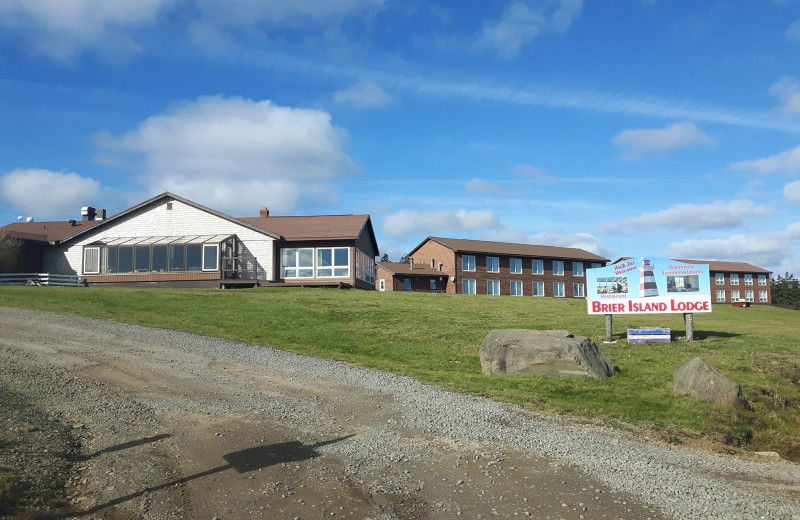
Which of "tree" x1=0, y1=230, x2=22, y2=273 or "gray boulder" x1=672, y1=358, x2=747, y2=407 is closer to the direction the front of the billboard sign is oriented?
the gray boulder

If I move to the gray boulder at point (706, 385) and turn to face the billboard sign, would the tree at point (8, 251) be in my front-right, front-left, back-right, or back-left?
front-left

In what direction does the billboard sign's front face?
toward the camera

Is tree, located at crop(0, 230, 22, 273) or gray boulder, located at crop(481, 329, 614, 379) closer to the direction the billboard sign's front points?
the gray boulder

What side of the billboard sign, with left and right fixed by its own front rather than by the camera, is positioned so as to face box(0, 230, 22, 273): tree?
right

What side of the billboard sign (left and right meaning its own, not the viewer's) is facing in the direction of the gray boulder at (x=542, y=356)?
front

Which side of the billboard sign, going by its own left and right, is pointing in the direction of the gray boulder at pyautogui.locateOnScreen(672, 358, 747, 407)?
front

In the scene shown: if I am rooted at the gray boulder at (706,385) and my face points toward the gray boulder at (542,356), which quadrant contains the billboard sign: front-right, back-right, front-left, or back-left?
front-right
